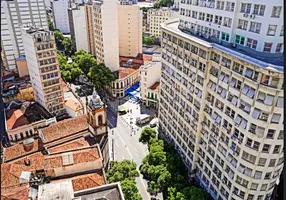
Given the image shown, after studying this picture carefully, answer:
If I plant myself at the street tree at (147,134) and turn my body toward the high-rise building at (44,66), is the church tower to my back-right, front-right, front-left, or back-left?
front-left

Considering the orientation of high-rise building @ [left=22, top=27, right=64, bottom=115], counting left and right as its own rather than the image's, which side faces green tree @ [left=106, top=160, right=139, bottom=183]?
front

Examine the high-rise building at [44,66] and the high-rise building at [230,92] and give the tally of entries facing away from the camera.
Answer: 0

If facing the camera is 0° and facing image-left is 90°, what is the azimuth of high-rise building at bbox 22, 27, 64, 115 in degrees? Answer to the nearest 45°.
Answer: approximately 315°

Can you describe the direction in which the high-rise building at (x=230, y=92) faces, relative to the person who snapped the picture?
facing the viewer and to the left of the viewer

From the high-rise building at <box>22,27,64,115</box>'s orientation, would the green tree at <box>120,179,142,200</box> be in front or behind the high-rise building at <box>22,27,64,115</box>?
in front

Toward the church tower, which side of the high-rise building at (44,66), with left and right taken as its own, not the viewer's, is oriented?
front
